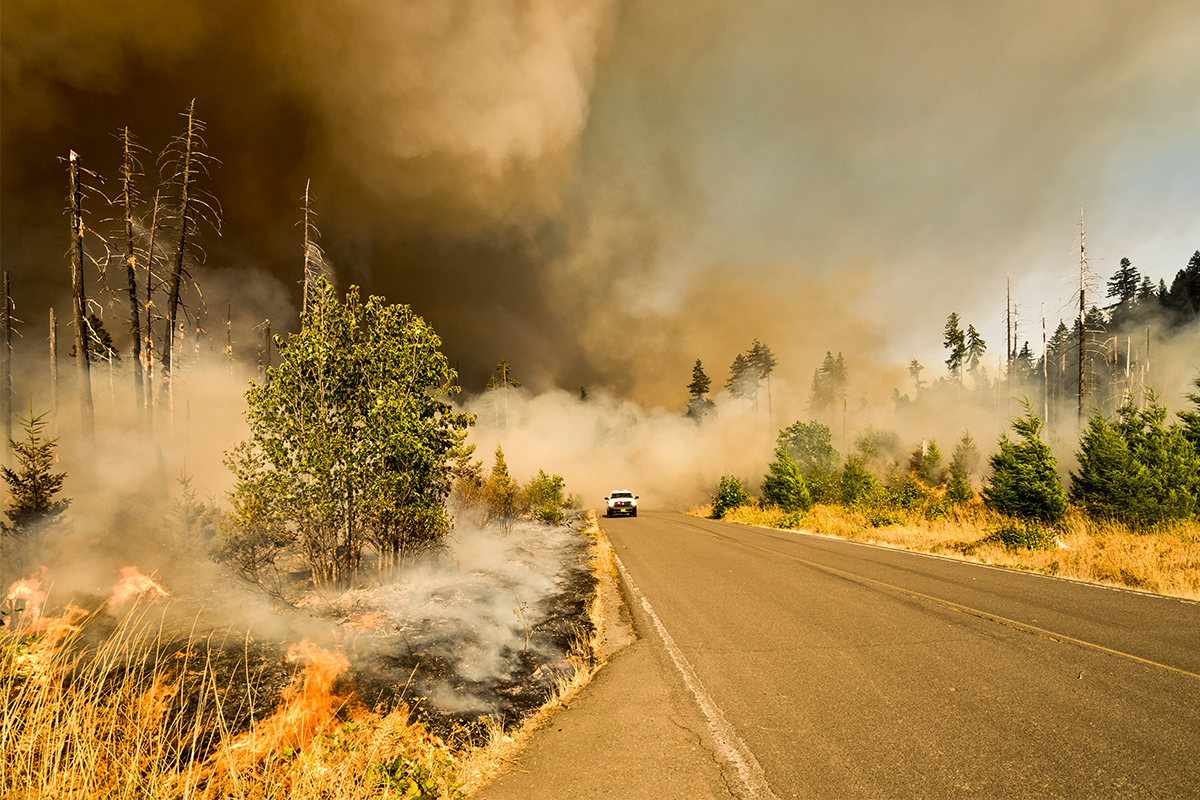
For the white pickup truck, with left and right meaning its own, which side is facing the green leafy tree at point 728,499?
left

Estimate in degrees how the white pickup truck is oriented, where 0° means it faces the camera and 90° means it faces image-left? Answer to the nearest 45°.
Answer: approximately 0°

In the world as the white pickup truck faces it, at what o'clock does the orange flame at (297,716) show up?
The orange flame is roughly at 12 o'clock from the white pickup truck.

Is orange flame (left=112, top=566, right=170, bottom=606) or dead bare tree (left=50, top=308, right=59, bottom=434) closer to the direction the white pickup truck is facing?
the orange flame
